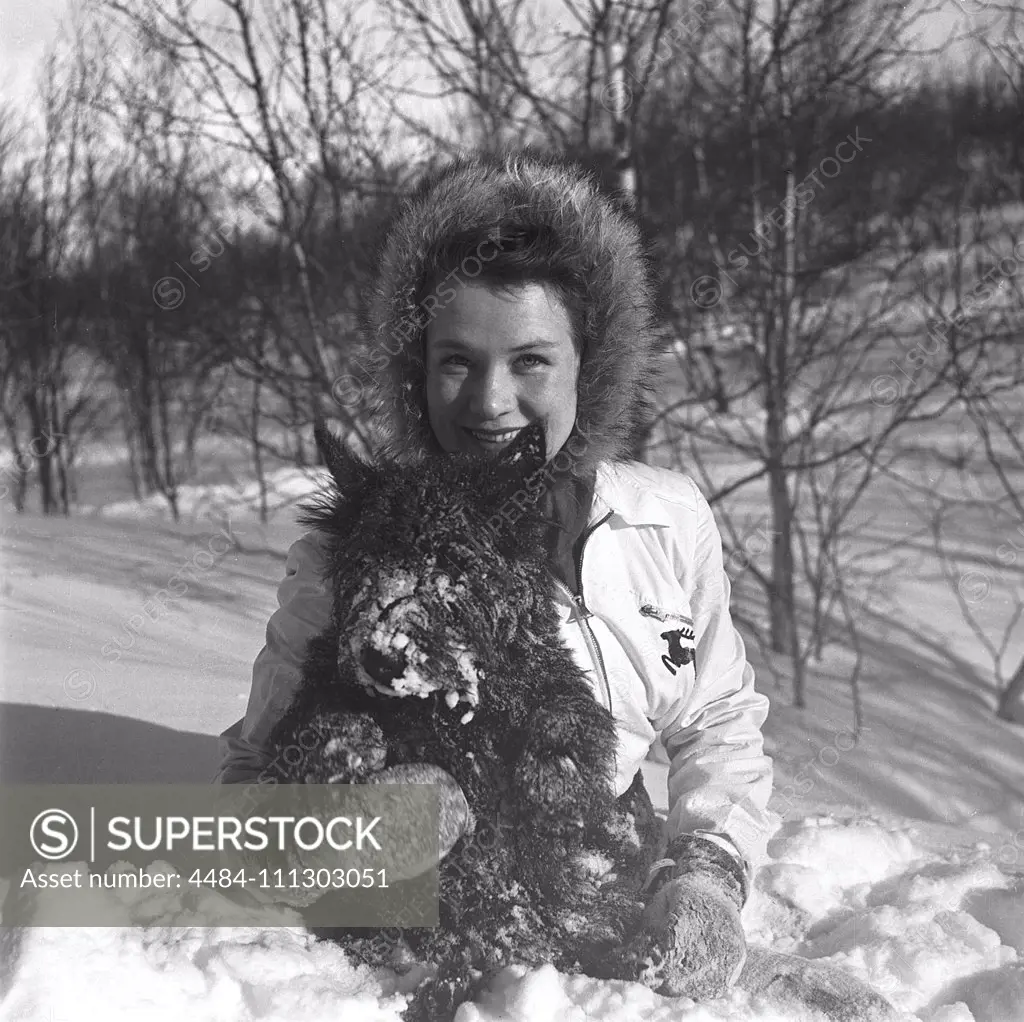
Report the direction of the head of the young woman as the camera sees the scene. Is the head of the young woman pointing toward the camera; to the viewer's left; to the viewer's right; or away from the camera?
toward the camera

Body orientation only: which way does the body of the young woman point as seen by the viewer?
toward the camera

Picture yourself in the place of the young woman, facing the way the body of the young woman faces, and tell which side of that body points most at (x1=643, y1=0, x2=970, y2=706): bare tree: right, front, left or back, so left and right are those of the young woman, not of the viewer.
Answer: back
